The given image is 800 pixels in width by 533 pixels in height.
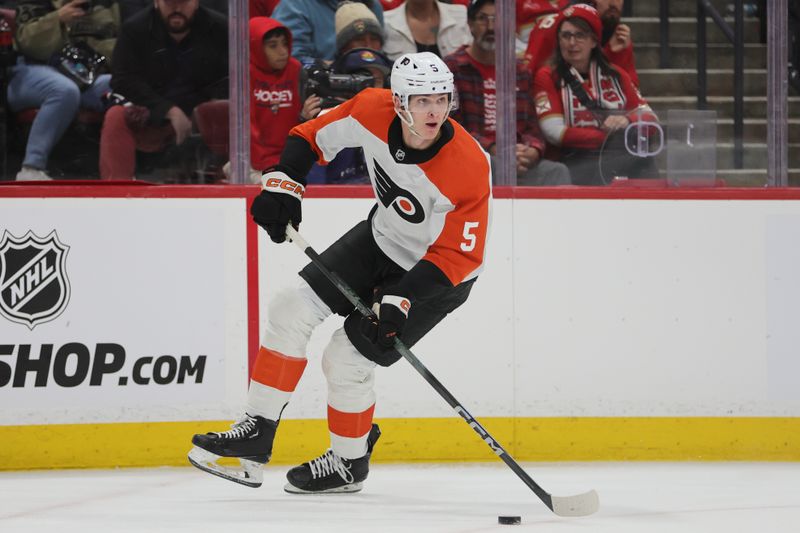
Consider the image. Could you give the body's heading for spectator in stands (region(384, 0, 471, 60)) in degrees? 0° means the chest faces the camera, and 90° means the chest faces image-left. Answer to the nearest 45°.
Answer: approximately 0°

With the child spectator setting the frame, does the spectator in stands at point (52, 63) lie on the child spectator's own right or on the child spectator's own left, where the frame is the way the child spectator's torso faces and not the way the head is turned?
on the child spectator's own right

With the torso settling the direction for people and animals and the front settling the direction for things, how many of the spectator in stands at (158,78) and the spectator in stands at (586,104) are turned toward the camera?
2

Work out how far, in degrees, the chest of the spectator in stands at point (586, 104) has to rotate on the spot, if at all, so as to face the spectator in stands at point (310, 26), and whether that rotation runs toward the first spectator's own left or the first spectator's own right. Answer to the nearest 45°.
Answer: approximately 90° to the first spectator's own right

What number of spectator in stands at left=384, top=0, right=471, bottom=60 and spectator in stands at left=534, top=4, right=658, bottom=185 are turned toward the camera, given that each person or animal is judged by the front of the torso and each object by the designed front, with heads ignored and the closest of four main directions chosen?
2

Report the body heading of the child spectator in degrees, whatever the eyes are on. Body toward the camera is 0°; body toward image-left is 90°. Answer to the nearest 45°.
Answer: approximately 315°

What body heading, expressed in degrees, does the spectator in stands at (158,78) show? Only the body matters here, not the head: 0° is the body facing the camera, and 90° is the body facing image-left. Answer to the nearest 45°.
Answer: approximately 0°
